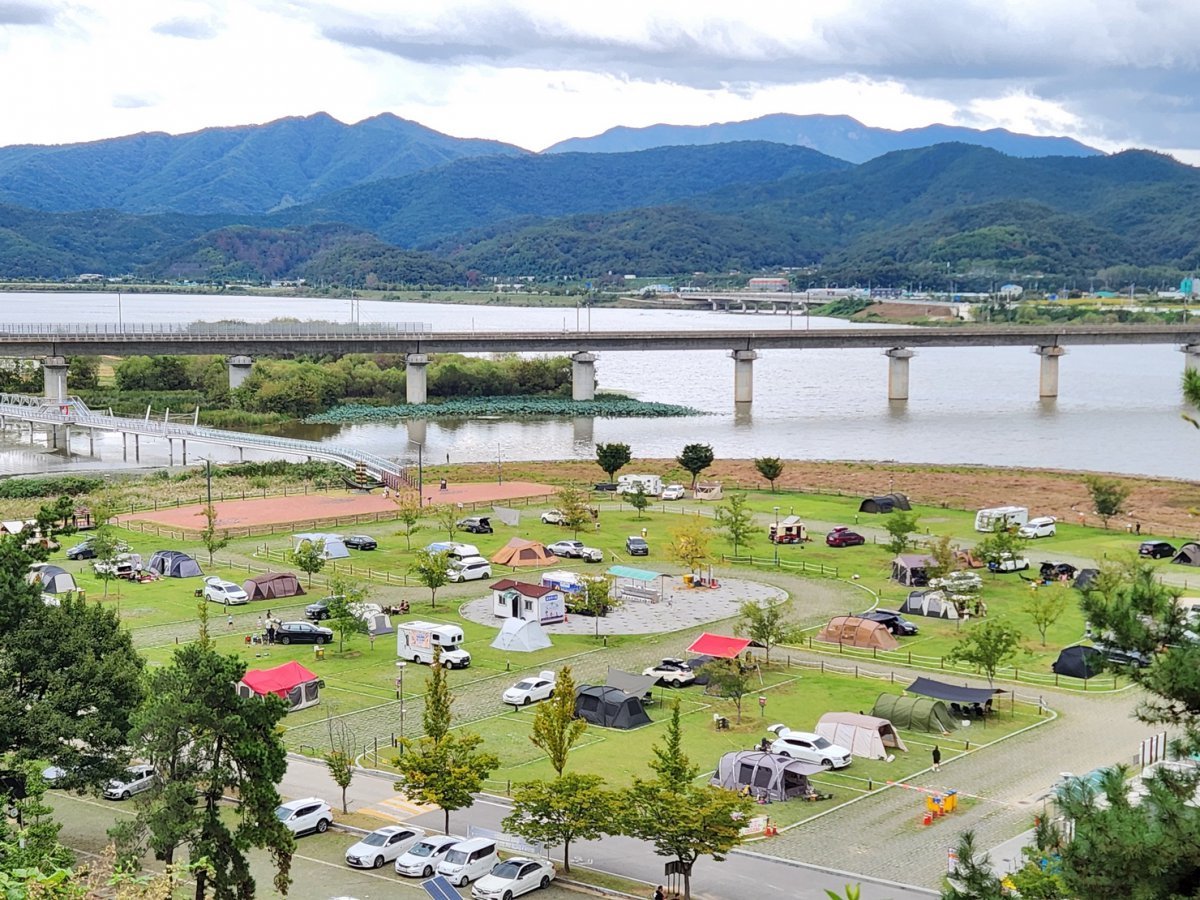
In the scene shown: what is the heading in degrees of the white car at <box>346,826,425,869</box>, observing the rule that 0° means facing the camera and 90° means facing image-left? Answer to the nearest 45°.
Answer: approximately 45°

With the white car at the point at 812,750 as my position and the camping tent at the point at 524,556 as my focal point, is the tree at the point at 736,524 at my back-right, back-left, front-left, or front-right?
front-right

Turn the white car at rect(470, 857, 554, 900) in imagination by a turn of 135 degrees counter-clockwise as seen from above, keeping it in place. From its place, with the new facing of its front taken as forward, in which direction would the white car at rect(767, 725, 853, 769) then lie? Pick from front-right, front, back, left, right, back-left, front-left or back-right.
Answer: front-left

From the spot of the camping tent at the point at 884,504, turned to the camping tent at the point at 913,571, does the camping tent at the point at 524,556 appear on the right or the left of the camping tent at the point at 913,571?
right

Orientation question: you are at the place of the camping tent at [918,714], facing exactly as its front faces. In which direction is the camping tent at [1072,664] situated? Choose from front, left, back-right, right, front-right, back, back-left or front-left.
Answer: left

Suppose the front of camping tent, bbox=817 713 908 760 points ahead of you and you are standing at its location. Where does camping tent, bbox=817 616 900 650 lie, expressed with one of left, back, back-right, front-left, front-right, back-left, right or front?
back-left

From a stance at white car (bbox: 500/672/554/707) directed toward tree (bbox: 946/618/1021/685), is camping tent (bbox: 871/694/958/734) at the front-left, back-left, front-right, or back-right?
front-right

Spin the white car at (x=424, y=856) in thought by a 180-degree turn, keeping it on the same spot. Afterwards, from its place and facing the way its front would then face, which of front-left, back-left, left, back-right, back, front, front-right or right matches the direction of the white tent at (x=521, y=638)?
front-left

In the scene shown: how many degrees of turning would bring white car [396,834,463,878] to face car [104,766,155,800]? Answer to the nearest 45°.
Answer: approximately 90° to its right

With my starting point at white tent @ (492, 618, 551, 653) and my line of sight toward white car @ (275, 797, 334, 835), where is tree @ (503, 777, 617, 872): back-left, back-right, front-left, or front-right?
front-left

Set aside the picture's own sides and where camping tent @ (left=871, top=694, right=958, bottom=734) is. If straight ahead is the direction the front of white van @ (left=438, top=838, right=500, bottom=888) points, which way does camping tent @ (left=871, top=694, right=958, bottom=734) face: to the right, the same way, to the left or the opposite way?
to the left
